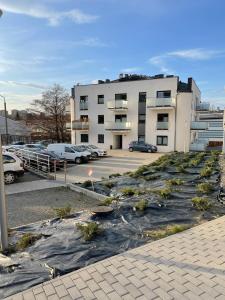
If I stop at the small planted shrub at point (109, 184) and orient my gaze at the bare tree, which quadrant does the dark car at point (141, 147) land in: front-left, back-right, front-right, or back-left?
front-right

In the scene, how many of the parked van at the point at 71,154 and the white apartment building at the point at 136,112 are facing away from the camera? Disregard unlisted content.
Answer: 0

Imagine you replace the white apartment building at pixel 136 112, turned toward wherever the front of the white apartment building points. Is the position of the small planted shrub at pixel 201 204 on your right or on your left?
on your left

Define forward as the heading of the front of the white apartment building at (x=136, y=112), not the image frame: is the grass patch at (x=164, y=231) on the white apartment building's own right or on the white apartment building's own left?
on the white apartment building's own left

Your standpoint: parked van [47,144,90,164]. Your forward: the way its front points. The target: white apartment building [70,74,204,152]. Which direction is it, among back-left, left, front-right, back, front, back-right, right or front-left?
left

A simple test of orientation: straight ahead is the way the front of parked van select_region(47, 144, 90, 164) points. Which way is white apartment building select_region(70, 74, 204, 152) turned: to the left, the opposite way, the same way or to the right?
to the right

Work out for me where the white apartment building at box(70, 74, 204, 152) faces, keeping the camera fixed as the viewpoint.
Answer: facing the viewer and to the left of the viewer

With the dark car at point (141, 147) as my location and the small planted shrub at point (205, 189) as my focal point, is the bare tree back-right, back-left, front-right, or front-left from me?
back-right

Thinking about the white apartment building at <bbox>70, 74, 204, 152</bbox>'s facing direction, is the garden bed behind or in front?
in front

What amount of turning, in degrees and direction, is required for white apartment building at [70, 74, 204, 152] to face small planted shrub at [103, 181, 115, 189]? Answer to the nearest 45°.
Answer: approximately 45° to its left

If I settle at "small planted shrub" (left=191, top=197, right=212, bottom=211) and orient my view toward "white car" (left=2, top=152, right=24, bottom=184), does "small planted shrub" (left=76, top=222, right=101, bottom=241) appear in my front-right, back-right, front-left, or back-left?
front-left

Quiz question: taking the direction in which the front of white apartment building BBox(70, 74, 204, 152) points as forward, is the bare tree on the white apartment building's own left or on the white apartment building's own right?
on the white apartment building's own right

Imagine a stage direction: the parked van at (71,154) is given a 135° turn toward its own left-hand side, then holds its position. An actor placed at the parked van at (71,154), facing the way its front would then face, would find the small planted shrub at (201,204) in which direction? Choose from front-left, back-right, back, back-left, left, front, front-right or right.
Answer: back

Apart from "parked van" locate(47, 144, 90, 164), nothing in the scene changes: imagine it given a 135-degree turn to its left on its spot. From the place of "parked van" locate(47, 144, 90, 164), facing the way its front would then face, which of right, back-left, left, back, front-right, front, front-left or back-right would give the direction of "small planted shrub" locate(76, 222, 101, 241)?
back
